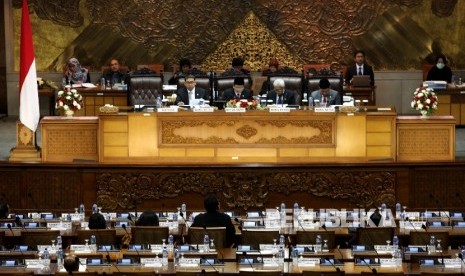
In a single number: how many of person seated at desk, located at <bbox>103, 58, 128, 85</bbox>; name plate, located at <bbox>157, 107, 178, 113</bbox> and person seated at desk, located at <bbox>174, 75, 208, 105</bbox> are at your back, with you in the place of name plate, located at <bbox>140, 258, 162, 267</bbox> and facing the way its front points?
3

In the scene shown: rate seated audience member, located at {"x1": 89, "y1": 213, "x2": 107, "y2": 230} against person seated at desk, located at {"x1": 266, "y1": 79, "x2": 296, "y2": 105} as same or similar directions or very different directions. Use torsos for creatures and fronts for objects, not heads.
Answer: very different directions

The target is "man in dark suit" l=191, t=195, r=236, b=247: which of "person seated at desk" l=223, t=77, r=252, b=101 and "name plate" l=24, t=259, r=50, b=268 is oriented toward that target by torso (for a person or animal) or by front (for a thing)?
the person seated at desk

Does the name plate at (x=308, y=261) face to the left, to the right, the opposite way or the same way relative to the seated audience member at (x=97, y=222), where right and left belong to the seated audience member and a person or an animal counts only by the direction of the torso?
the opposite way

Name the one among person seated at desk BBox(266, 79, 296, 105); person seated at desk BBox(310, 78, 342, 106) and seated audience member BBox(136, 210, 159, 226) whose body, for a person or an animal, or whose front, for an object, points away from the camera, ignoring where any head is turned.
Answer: the seated audience member

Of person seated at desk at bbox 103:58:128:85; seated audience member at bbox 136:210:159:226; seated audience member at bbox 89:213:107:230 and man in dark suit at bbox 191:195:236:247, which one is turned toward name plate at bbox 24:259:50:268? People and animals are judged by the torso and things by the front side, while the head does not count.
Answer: the person seated at desk

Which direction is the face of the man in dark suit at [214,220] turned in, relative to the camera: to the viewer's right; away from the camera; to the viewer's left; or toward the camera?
away from the camera

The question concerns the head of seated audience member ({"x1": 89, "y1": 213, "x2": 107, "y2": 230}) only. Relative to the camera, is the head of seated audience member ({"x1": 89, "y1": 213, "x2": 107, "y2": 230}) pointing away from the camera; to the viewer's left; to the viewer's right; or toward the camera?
away from the camera
